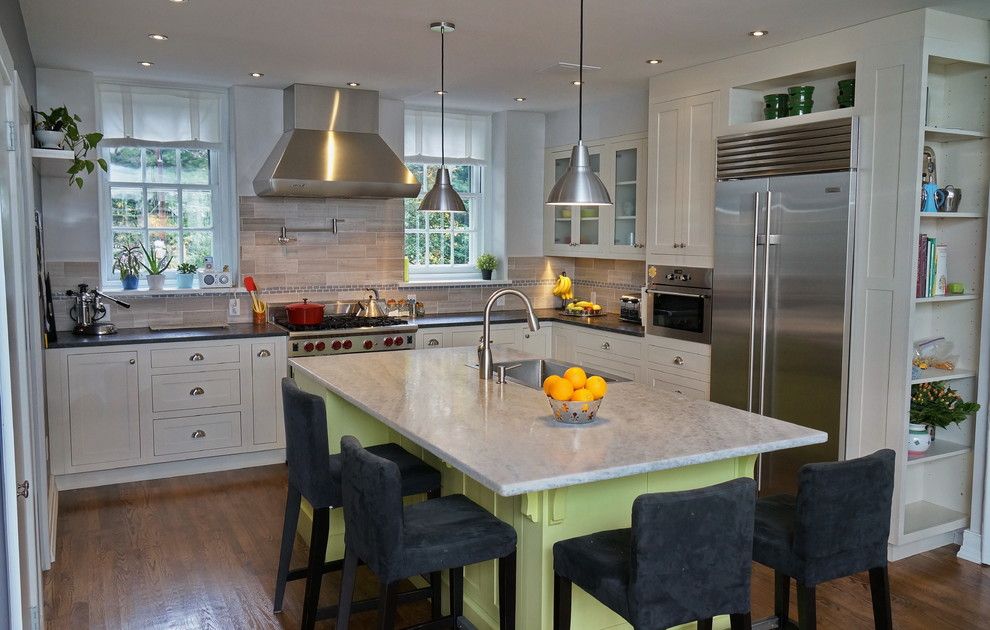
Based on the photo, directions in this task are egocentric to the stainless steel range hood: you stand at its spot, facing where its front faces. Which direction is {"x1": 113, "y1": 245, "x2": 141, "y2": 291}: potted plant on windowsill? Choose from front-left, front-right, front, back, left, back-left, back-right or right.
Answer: right

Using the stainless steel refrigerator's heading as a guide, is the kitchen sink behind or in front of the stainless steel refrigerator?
in front

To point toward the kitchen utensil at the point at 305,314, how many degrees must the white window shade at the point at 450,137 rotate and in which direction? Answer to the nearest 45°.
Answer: approximately 45° to its right

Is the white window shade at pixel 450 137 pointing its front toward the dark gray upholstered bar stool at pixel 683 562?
yes

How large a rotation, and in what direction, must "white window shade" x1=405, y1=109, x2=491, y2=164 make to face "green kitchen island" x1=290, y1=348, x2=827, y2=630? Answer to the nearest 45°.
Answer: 0° — it already faces it

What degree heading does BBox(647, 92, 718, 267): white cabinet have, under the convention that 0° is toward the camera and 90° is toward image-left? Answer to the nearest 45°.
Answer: approximately 45°

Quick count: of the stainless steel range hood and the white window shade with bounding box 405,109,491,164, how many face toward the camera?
2

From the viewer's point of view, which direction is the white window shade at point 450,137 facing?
toward the camera

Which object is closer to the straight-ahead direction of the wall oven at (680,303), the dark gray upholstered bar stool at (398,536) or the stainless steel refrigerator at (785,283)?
the dark gray upholstered bar stool

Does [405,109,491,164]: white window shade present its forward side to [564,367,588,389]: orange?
yes

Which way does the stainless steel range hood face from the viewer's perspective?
toward the camera

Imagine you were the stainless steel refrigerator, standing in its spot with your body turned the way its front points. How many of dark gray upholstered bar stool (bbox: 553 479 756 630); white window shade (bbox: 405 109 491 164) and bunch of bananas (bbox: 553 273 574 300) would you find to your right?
2

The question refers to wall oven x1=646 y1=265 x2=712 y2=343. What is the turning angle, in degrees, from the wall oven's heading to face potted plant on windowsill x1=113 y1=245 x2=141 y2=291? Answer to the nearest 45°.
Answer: approximately 45° to its right

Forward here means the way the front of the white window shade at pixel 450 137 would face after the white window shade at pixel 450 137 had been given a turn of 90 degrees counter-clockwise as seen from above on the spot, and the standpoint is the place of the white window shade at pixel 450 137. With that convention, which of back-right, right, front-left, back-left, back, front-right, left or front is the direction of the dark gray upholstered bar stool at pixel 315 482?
right

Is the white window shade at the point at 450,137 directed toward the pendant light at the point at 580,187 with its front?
yes

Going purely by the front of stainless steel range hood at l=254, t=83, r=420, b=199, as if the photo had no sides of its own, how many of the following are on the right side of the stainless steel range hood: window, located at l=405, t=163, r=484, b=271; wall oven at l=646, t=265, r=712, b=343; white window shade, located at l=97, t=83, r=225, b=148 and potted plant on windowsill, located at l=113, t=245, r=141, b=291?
2

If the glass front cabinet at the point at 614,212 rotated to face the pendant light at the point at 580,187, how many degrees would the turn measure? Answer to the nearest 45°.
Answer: approximately 45° to its left
